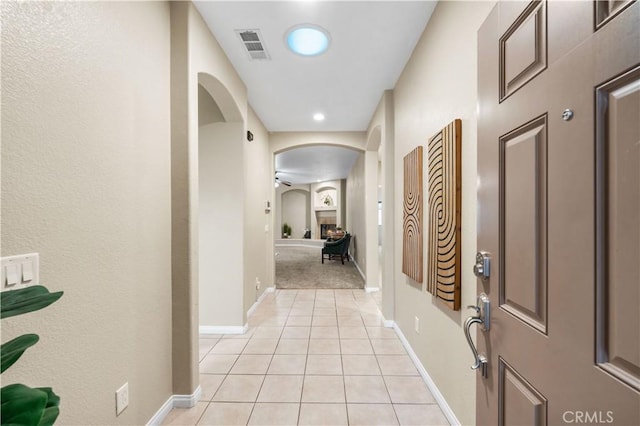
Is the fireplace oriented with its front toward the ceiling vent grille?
yes

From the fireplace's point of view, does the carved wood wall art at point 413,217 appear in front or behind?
in front

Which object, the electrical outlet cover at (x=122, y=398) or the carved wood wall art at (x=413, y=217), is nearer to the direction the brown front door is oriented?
the electrical outlet cover

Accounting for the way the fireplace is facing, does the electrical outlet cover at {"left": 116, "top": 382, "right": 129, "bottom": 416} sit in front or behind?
in front

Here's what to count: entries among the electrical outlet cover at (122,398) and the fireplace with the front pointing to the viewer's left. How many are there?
0

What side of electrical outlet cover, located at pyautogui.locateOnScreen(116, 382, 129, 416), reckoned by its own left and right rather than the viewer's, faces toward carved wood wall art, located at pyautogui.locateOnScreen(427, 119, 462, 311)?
front

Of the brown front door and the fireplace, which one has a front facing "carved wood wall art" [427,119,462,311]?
the fireplace

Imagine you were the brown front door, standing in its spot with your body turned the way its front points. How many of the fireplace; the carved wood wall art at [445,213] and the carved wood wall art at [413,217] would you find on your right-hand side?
3

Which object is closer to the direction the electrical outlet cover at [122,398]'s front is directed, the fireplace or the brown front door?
the brown front door

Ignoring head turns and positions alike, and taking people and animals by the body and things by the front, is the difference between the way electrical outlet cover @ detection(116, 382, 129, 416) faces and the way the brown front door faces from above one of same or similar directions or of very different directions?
very different directions

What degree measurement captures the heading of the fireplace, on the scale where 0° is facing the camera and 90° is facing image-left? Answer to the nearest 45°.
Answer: approximately 0°

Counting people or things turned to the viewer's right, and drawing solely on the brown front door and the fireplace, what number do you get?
0

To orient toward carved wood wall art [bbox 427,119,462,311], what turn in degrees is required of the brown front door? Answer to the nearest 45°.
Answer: approximately 90° to its right
